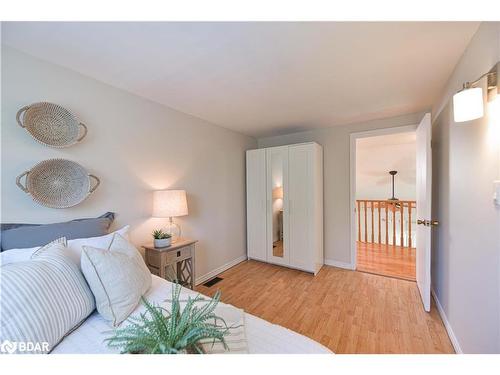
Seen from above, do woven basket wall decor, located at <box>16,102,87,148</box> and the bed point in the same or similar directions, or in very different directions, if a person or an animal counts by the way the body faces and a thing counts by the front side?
same or similar directions

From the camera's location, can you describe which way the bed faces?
facing the viewer and to the right of the viewer

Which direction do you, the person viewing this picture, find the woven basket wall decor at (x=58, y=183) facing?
facing the viewer

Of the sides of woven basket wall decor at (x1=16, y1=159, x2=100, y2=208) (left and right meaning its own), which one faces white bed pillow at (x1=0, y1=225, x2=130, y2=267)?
front

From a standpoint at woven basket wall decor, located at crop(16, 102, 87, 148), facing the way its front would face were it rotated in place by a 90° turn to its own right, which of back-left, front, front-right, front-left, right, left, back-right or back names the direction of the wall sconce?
back-left

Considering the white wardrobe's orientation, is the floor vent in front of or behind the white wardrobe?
in front

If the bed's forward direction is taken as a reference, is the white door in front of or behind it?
in front

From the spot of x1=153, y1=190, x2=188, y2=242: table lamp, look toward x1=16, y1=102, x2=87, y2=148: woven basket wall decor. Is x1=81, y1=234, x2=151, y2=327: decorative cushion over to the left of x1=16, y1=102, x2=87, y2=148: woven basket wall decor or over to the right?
left

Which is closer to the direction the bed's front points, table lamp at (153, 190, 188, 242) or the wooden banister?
the wooden banister

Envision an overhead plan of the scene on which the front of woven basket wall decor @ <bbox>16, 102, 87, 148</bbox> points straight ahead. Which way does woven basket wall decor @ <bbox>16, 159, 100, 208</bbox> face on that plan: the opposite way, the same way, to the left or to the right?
the same way

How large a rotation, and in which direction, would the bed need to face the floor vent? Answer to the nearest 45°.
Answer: approximately 90° to its left

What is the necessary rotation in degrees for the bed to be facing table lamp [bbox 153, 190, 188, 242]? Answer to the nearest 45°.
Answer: approximately 90° to its left

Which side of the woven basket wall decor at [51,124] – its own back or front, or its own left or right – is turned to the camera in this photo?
front

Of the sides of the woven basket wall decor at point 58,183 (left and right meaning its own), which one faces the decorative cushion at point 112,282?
front
